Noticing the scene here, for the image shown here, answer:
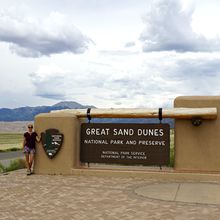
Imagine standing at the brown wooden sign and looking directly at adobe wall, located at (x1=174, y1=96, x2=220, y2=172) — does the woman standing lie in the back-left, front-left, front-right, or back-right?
back-right

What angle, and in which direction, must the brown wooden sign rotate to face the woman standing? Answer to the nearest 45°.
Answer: approximately 90° to its right

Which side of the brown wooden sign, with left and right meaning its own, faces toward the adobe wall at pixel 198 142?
left

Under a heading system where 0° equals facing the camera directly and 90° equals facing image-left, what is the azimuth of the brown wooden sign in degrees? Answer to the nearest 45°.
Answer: approximately 0°

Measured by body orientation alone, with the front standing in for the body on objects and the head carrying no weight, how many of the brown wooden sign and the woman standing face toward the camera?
2

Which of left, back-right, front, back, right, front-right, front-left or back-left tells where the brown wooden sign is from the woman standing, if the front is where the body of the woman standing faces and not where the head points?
left

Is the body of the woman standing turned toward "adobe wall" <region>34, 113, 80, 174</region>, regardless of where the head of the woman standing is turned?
no

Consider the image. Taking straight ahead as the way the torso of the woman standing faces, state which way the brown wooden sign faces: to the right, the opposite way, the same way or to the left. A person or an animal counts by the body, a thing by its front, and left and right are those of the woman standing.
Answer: the same way

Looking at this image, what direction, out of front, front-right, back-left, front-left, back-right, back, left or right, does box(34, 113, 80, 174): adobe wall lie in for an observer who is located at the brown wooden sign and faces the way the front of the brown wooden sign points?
right

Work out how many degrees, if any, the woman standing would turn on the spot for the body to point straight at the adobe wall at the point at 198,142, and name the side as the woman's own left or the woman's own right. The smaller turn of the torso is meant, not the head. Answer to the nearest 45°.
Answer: approximately 90° to the woman's own left

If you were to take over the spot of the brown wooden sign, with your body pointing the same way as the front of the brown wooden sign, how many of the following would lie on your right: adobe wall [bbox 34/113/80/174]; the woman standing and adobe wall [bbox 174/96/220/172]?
2

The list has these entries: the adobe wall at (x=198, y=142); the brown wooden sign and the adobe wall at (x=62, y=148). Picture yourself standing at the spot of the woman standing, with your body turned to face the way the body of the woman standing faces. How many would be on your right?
0

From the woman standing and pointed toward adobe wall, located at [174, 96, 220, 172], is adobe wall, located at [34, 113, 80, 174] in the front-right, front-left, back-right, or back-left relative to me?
front-left

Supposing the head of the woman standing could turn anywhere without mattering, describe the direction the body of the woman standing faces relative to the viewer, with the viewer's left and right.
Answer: facing the viewer
